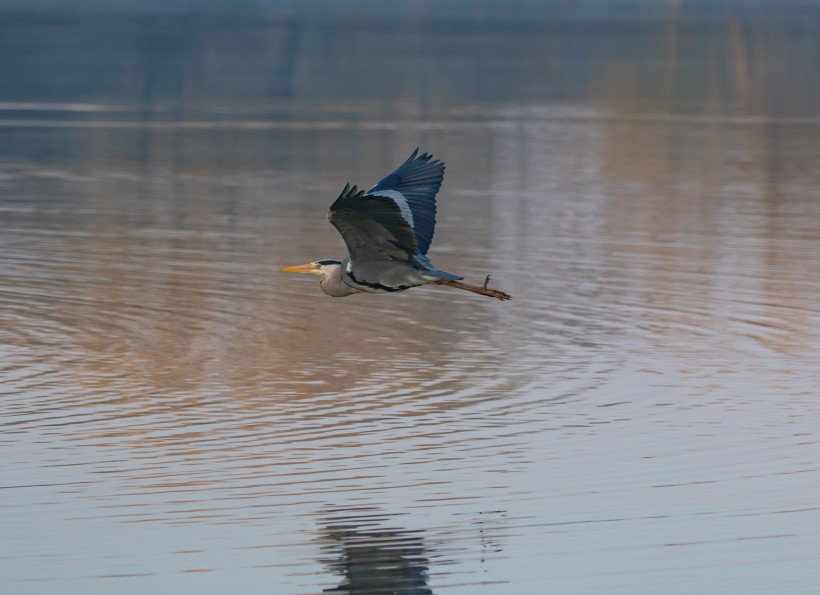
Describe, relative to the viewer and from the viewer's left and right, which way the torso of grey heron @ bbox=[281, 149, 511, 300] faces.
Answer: facing to the left of the viewer
